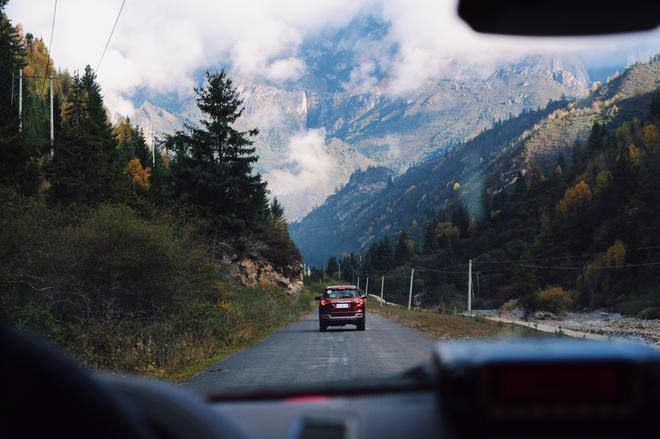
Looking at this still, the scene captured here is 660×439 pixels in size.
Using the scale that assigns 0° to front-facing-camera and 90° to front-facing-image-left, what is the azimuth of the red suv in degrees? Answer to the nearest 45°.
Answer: approximately 180°
